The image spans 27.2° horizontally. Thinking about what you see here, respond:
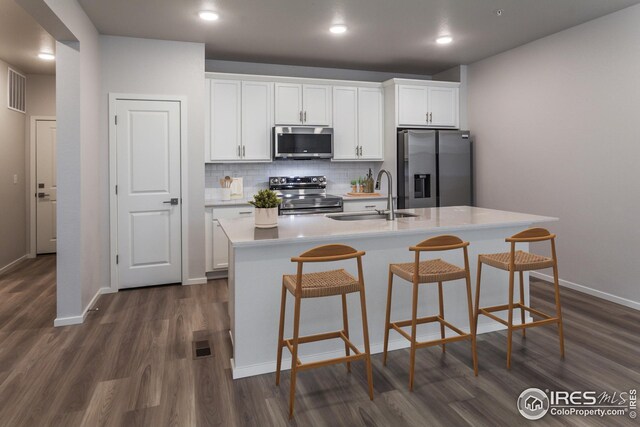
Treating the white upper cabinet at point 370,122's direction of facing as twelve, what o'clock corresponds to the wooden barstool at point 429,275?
The wooden barstool is roughly at 12 o'clock from the white upper cabinet.

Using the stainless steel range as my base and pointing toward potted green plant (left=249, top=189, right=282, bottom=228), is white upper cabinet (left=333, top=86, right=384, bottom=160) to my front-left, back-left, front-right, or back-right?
back-left

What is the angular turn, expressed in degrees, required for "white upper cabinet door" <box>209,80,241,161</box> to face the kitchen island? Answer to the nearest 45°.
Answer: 0° — it already faces it

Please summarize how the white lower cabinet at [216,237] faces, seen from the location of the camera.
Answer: facing the viewer

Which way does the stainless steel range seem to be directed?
toward the camera

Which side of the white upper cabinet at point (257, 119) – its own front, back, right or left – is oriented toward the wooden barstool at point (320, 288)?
front

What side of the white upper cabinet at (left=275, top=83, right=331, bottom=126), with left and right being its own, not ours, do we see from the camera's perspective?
front

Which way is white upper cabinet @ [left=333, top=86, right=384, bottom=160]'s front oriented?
toward the camera

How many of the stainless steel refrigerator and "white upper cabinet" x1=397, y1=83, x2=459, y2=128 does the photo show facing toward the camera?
2

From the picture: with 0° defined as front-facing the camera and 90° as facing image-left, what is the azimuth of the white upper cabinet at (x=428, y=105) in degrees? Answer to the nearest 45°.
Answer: approximately 0°

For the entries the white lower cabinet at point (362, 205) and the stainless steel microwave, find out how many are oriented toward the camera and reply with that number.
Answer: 2

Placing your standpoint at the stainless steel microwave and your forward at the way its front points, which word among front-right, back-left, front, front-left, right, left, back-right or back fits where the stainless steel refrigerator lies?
left
